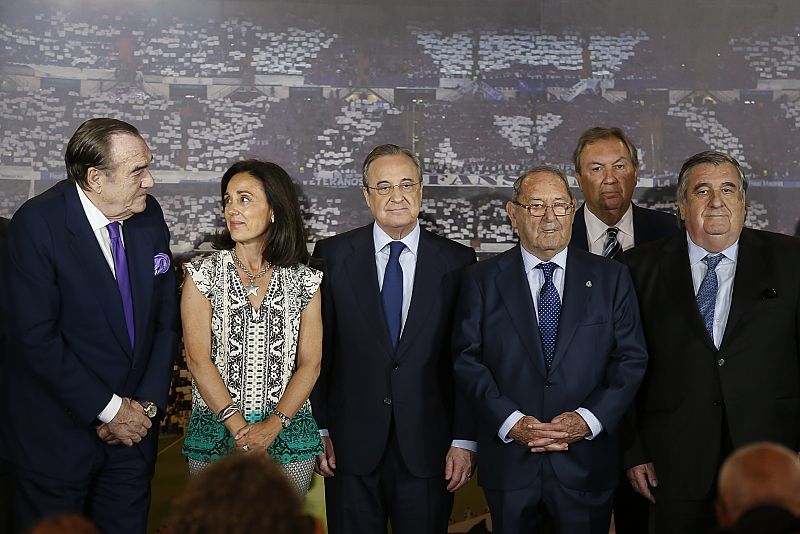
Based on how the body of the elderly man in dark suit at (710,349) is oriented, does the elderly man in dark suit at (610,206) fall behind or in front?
behind

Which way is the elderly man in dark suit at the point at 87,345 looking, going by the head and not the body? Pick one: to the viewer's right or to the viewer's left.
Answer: to the viewer's right

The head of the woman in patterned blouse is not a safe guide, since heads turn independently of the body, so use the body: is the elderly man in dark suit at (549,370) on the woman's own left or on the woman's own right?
on the woman's own left

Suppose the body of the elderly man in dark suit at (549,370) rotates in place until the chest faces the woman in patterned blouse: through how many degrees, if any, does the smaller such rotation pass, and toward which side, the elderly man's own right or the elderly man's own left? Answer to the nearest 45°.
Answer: approximately 90° to the elderly man's own right

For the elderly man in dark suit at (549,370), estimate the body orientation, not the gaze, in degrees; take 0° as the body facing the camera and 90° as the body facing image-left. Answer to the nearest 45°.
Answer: approximately 0°

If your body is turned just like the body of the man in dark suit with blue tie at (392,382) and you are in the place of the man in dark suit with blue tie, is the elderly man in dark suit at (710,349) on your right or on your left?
on your left

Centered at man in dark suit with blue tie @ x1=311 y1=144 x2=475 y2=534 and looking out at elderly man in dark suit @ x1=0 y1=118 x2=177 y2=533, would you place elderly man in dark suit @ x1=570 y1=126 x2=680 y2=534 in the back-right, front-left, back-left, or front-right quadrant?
back-right

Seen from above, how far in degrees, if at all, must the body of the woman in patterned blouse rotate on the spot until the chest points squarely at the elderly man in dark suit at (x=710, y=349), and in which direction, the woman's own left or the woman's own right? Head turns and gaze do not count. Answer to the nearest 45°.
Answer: approximately 90° to the woman's own left

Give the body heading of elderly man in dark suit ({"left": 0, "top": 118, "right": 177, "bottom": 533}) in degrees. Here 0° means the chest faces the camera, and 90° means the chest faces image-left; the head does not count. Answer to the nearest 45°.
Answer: approximately 315°
